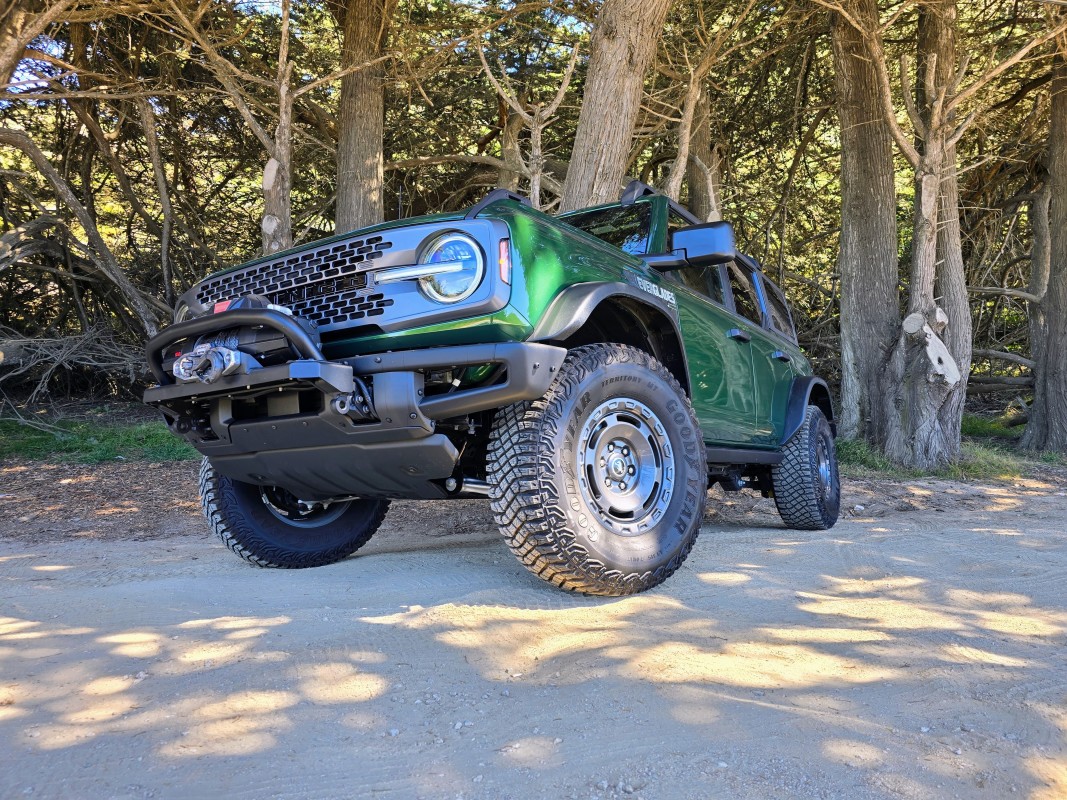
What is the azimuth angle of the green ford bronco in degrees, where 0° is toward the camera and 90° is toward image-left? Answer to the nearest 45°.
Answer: approximately 45°
